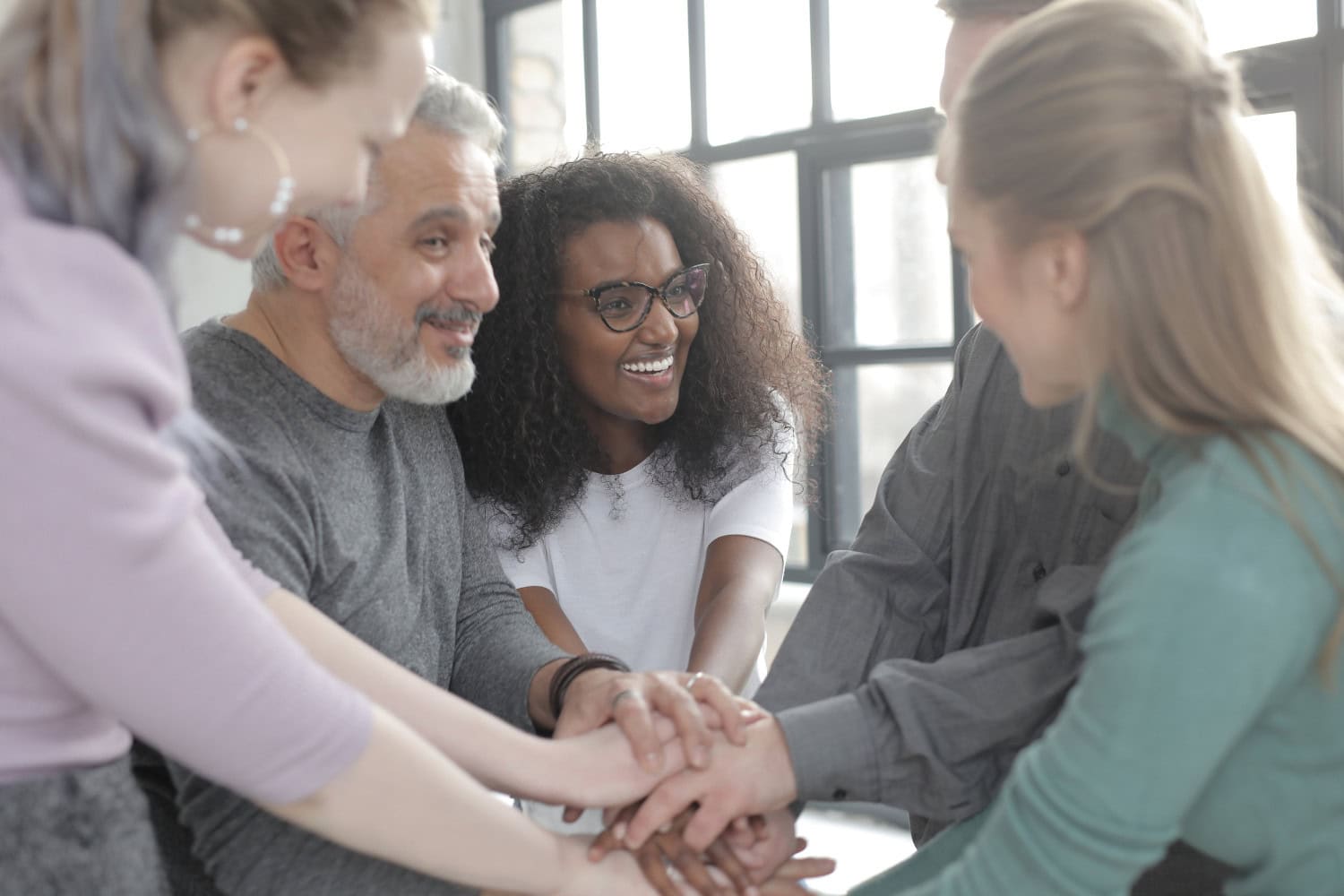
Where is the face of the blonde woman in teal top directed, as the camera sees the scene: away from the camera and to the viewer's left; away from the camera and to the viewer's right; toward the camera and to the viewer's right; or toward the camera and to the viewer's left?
away from the camera and to the viewer's left

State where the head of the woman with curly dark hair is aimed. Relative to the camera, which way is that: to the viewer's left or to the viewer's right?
to the viewer's right

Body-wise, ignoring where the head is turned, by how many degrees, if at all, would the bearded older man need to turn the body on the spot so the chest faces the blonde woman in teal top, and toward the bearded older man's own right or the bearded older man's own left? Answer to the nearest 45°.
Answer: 0° — they already face them

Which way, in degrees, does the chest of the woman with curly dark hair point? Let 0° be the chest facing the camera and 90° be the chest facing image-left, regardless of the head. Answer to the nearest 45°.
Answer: approximately 0°
